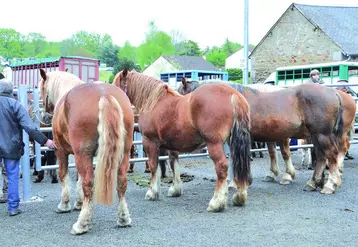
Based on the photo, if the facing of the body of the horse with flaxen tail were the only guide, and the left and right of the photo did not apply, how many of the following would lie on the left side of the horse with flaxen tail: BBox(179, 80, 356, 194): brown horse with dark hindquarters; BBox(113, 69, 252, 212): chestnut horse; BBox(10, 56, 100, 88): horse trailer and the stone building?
0

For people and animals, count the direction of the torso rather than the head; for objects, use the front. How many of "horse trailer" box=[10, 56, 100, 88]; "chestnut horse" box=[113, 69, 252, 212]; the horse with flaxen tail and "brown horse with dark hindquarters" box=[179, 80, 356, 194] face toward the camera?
0

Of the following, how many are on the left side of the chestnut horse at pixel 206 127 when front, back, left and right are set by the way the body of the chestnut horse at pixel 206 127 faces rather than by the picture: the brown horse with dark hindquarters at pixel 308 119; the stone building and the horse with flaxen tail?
1

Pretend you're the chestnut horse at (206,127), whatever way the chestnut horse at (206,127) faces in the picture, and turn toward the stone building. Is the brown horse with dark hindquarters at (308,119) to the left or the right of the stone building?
right

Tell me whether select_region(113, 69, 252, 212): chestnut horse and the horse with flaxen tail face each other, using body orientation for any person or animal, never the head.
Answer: no

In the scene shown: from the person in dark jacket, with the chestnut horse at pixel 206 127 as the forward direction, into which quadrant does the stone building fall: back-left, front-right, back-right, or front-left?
front-left

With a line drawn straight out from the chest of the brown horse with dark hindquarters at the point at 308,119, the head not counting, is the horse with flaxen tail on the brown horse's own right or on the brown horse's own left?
on the brown horse's own left

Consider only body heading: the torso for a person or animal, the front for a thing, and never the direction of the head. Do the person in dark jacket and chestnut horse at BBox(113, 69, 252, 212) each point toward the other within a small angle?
no

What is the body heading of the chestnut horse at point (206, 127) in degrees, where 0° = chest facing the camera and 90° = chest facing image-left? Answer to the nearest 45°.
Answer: approximately 135°
